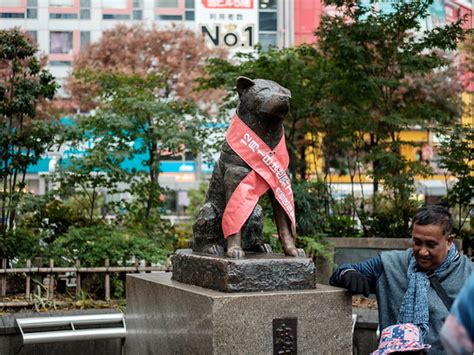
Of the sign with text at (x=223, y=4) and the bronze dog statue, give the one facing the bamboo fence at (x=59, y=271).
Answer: the sign with text

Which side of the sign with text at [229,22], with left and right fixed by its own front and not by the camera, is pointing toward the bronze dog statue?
front

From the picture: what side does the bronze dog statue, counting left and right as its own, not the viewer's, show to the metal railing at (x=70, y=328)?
back

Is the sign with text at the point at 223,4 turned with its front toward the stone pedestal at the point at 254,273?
yes

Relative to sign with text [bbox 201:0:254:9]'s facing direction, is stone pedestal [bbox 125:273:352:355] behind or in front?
in front

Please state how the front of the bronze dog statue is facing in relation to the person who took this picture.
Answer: facing the viewer and to the right of the viewer

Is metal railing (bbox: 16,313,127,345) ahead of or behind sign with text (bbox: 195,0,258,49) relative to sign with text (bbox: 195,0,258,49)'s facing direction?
ahead

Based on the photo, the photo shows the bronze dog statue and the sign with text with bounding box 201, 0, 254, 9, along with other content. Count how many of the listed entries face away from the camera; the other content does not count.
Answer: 0

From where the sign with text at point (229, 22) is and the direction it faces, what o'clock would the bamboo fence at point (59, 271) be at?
The bamboo fence is roughly at 12 o'clock from the sign with text.

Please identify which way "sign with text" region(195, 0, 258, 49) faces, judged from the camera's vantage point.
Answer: facing the viewer

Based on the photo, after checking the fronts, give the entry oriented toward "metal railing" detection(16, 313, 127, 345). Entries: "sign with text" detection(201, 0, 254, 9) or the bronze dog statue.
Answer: the sign with text

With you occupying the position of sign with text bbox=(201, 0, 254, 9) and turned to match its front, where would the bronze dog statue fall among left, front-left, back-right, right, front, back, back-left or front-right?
front

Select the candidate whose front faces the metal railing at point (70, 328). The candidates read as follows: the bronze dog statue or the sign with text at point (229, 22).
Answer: the sign with text

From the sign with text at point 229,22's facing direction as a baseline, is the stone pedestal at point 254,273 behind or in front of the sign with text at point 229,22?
in front

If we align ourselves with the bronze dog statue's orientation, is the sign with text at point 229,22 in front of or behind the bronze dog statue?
behind
